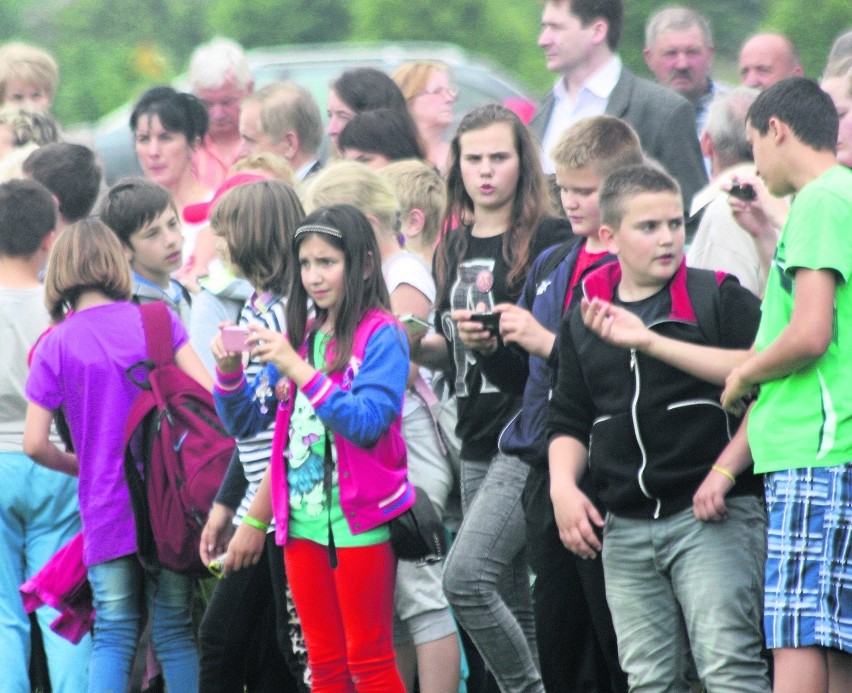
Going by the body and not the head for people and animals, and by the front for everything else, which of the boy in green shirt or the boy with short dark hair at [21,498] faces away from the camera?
the boy with short dark hair

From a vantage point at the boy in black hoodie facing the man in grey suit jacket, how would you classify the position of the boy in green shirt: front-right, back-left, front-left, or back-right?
back-right

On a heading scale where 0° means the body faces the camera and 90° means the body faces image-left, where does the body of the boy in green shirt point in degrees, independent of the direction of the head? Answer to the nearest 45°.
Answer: approximately 90°

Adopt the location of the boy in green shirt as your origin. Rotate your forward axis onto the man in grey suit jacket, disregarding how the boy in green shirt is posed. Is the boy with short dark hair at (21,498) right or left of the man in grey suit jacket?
left

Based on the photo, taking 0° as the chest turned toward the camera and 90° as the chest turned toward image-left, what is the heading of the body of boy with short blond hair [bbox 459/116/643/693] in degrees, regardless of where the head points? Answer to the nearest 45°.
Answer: approximately 45°

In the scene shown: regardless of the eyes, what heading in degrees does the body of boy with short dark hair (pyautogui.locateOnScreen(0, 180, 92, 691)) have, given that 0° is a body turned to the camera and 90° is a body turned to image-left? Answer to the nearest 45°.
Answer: approximately 180°

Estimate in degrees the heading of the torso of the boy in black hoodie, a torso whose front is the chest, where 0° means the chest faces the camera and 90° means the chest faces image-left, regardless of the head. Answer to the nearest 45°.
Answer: approximately 0°

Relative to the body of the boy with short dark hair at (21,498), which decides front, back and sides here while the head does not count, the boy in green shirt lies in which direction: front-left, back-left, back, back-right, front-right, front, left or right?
back-right

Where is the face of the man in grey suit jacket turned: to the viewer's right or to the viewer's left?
to the viewer's left
